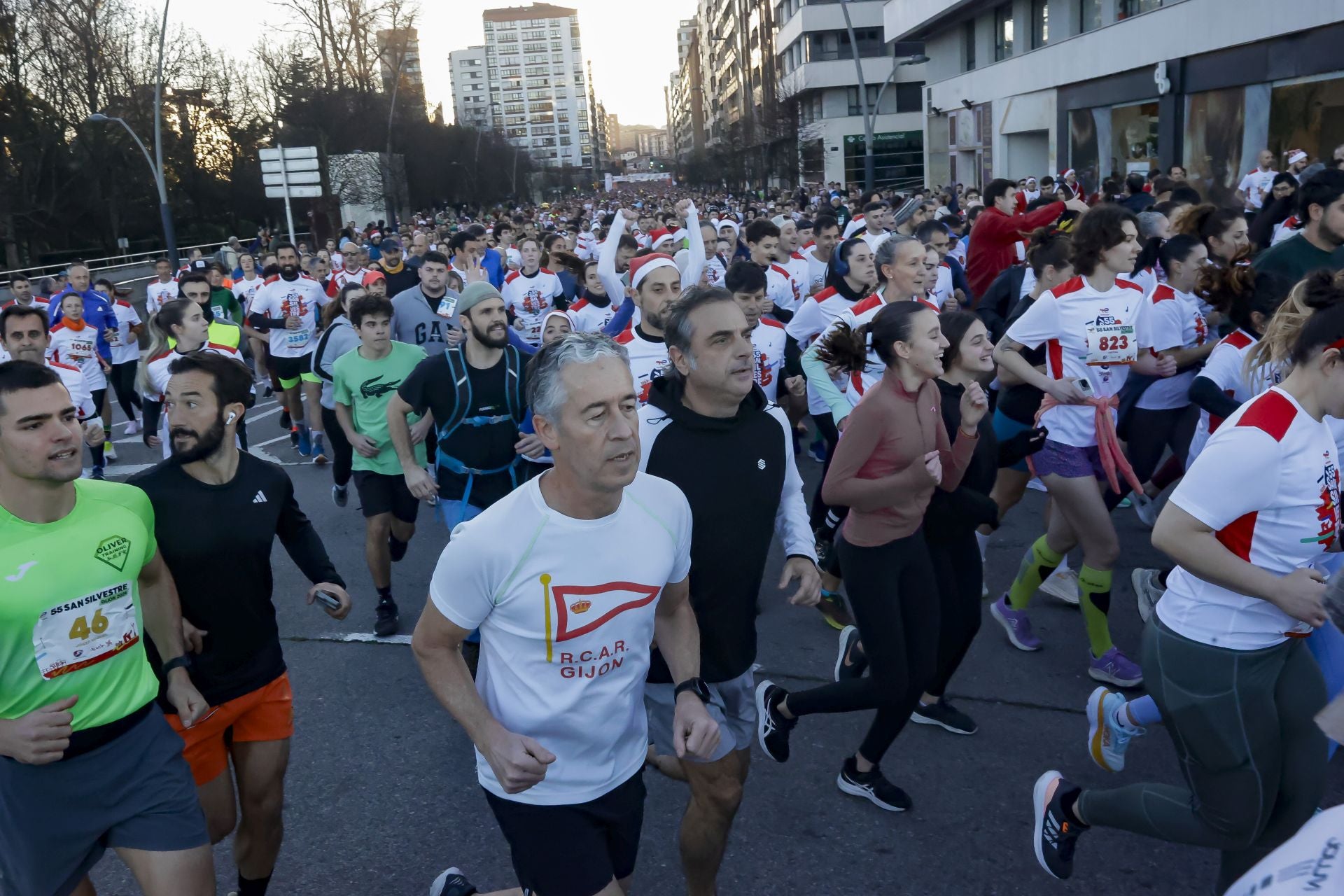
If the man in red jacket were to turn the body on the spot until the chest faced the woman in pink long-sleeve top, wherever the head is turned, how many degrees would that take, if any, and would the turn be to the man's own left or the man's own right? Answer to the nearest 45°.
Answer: approximately 90° to the man's own right

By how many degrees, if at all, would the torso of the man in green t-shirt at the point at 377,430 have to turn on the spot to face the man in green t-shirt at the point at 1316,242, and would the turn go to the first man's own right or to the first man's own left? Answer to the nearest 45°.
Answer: approximately 45° to the first man's own left

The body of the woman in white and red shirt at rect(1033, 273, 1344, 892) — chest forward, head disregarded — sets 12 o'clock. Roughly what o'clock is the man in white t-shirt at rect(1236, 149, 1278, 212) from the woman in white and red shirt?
The man in white t-shirt is roughly at 9 o'clock from the woman in white and red shirt.

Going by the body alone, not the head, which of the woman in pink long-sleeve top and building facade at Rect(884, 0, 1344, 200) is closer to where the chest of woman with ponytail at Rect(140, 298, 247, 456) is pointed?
the woman in pink long-sleeve top

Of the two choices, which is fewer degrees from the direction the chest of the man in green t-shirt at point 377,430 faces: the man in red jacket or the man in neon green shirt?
the man in neon green shirt

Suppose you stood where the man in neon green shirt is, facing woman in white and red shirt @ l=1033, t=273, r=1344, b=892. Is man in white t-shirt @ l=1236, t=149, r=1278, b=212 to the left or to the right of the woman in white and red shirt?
left

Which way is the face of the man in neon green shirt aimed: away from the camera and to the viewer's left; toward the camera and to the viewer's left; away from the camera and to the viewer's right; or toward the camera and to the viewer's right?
toward the camera and to the viewer's right

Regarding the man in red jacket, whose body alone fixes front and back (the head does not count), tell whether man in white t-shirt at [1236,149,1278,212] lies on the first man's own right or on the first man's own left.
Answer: on the first man's own left

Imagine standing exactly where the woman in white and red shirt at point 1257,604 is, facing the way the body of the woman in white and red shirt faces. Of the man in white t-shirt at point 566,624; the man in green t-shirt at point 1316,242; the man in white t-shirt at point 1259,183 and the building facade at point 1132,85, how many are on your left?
3

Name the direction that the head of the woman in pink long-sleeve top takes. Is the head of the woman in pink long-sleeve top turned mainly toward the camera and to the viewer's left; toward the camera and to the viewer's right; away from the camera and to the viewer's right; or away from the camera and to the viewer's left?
toward the camera and to the viewer's right

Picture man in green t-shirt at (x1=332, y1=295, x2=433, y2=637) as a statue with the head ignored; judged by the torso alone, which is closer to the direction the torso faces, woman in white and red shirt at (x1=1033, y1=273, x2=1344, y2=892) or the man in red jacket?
the woman in white and red shirt

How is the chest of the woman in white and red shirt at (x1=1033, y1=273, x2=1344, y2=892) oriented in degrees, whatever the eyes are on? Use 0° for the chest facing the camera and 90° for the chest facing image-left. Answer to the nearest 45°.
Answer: approximately 270°
